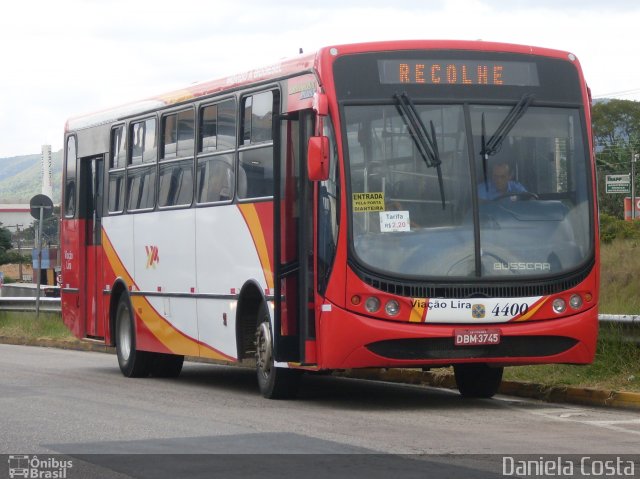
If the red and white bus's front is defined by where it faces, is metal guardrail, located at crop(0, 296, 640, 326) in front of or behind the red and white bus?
behind

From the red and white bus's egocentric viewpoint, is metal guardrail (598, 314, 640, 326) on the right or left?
on its left

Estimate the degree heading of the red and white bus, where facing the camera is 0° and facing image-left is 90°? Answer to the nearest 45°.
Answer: approximately 315°
